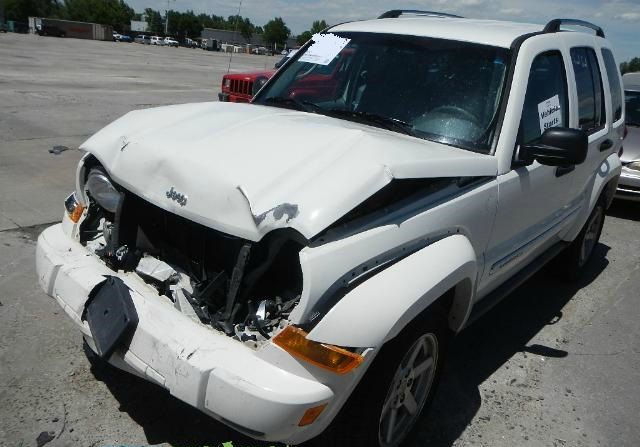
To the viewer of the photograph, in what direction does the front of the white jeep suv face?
facing the viewer and to the left of the viewer

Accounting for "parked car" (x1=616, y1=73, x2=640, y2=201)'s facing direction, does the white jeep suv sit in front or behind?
in front

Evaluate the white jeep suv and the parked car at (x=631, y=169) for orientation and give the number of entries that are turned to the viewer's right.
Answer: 0

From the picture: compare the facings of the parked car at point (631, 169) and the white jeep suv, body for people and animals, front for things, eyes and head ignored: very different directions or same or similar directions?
same or similar directions

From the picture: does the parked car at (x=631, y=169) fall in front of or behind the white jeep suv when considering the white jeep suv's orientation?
behind

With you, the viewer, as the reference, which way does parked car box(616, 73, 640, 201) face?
facing the viewer
